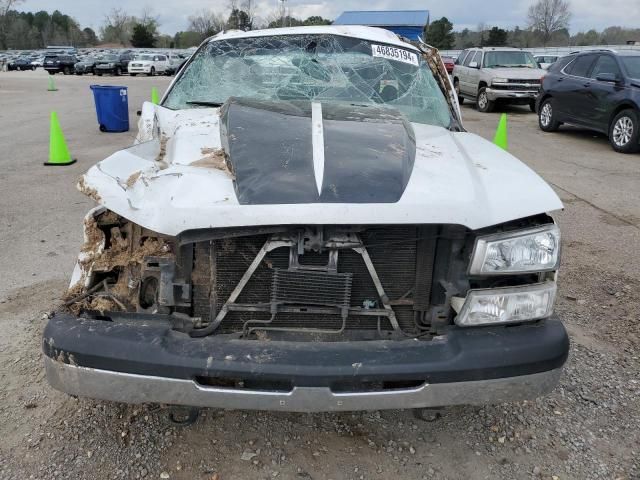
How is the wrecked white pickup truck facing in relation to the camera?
toward the camera

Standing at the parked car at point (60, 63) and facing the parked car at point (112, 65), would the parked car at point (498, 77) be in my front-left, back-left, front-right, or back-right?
front-right

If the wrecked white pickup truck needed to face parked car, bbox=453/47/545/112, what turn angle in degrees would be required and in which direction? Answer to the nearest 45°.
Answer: approximately 180°

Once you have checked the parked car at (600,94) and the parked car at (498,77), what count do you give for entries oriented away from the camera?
0

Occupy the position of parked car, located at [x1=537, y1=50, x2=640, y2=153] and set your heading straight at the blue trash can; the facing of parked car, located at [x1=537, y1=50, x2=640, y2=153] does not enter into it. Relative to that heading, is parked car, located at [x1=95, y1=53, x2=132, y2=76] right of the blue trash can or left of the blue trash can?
right

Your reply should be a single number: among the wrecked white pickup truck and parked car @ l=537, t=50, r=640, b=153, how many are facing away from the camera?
0

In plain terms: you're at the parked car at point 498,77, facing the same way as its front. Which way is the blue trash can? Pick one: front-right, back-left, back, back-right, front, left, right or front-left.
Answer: right

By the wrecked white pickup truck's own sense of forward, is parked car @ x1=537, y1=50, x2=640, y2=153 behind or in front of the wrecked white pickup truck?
behind

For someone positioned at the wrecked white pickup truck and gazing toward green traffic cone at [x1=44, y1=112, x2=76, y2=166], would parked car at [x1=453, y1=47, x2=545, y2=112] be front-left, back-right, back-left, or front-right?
front-right
